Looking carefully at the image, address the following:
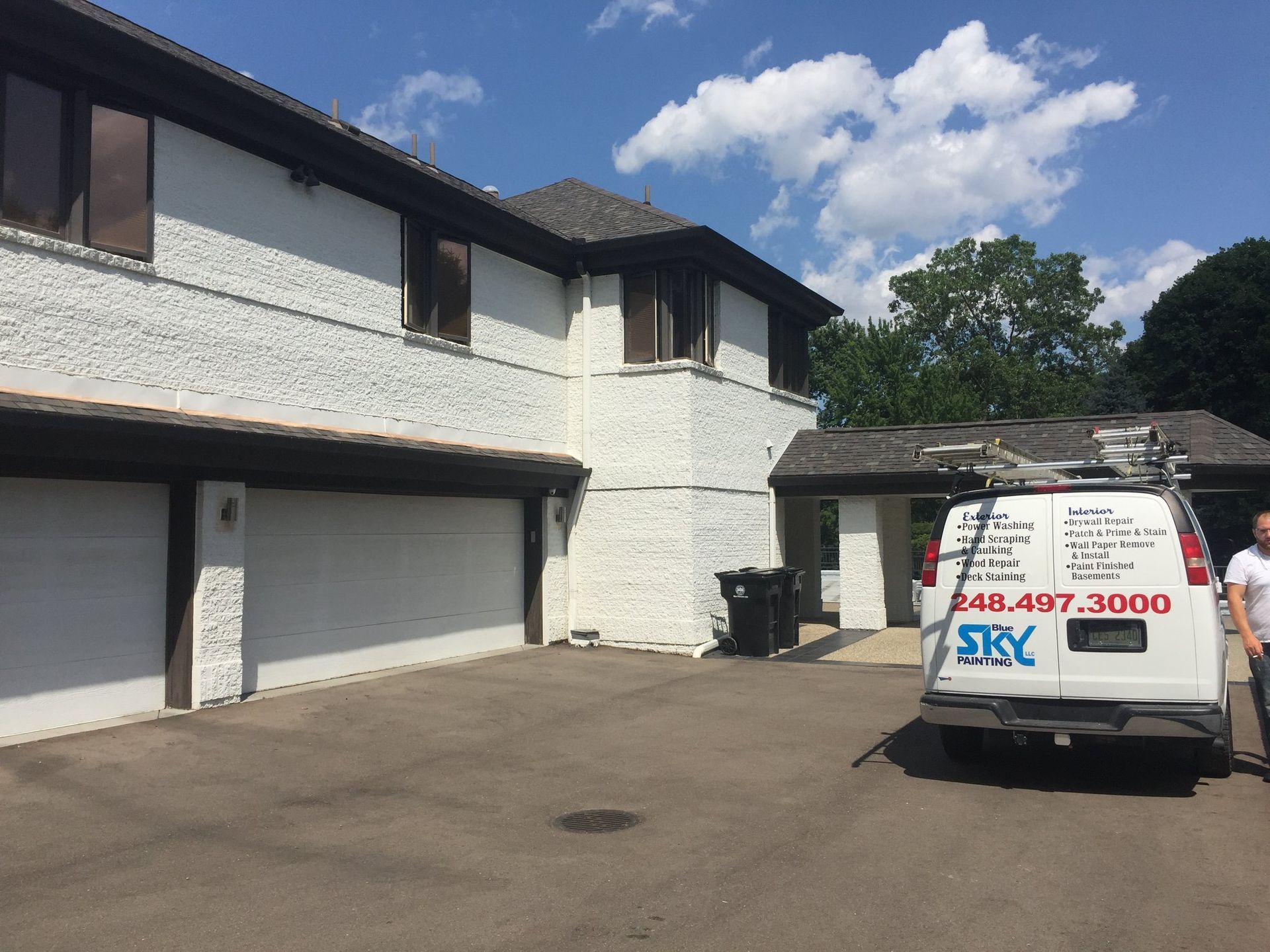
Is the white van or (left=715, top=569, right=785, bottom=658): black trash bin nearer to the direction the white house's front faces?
the white van

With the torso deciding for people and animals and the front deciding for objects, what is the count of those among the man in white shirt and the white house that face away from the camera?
0

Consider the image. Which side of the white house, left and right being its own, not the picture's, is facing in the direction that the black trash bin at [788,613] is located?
left

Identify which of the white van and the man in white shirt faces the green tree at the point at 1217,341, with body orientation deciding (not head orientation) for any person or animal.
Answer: the white van

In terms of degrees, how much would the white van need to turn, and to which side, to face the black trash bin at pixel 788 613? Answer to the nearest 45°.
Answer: approximately 45° to its left

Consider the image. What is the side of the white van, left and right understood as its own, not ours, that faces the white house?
left

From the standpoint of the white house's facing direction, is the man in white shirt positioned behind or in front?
in front

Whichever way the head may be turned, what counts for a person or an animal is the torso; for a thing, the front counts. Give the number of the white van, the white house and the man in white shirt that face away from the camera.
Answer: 1

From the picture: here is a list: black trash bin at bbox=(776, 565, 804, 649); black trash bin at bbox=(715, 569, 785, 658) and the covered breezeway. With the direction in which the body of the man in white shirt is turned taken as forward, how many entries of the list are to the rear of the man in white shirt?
3

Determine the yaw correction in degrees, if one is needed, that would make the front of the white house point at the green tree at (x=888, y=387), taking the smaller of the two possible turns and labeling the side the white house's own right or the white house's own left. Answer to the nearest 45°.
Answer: approximately 90° to the white house's own left

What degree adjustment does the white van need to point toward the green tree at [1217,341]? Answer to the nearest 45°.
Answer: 0° — it already faces it

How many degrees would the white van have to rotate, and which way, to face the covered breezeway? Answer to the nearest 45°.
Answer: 0° — it already faces it

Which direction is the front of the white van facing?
away from the camera

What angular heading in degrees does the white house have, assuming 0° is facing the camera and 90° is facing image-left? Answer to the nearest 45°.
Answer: approximately 315°

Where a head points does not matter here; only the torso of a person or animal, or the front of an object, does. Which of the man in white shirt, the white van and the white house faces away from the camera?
the white van

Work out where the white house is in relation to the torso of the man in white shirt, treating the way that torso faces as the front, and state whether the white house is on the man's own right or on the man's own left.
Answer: on the man's own right

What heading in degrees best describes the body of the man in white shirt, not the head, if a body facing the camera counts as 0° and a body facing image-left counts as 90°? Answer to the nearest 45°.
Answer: approximately 315°

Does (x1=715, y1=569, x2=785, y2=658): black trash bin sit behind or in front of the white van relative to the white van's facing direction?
in front
